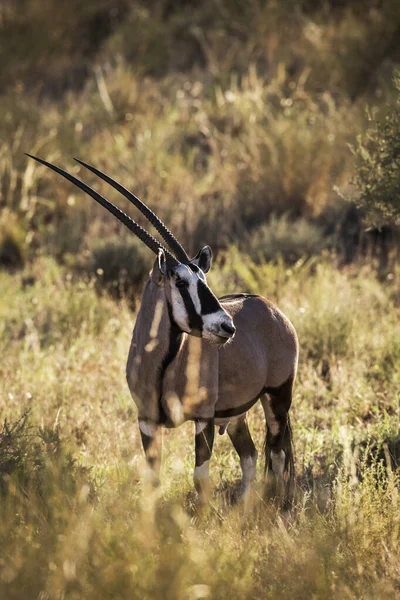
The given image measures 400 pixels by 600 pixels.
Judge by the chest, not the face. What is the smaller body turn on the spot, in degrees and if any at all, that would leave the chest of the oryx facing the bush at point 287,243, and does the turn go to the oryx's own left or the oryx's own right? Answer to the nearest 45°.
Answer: approximately 135° to the oryx's own right

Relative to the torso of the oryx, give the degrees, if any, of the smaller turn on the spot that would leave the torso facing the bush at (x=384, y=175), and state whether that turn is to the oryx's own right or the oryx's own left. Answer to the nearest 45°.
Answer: approximately 180°

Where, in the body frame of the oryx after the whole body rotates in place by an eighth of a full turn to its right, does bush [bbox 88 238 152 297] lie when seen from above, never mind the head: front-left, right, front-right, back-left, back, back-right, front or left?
right

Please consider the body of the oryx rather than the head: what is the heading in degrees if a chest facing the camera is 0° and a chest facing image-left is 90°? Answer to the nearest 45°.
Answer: approximately 45°
